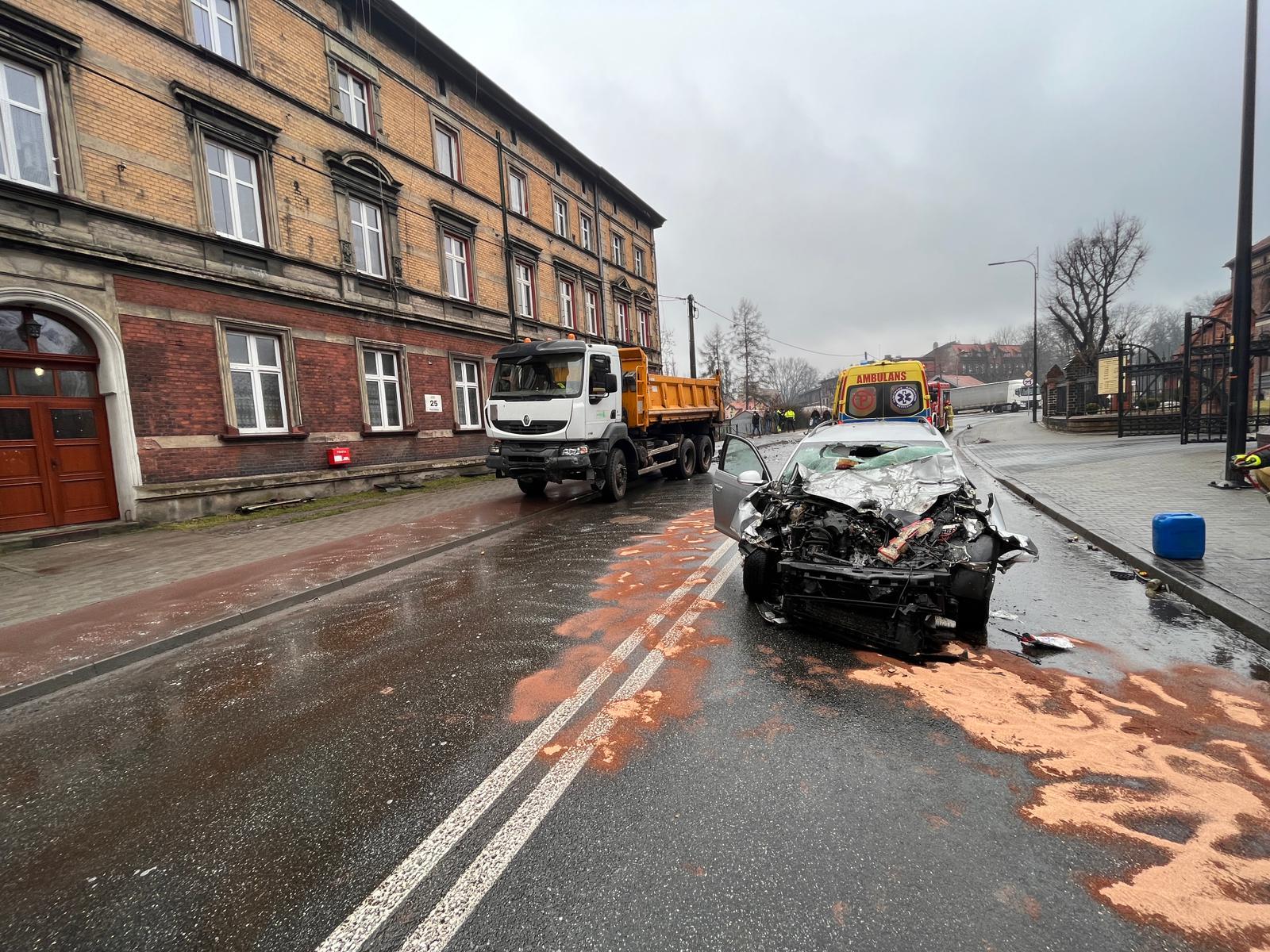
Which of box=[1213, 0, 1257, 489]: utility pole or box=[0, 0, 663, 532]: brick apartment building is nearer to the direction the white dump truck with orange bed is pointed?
the brick apartment building

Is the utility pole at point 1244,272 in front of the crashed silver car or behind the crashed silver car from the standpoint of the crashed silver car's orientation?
behind

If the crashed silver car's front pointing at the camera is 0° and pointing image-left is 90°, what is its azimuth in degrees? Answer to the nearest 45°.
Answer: approximately 0°

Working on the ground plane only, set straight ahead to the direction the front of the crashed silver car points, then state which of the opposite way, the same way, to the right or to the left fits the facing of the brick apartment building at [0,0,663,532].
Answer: to the left

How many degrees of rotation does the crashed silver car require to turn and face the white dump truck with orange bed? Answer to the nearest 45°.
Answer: approximately 135° to its right

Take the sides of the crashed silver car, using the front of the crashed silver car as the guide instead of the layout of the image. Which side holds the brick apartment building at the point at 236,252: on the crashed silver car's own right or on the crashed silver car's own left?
on the crashed silver car's own right

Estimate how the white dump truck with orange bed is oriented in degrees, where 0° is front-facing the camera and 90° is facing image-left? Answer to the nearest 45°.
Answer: approximately 45°

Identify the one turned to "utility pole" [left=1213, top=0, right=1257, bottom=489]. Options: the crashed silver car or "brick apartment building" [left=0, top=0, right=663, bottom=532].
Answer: the brick apartment building

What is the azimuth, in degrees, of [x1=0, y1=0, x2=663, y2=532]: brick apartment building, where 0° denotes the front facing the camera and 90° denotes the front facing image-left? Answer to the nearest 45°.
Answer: approximately 315°

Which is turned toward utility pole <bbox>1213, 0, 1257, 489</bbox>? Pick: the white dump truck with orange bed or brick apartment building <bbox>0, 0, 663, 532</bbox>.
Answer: the brick apartment building

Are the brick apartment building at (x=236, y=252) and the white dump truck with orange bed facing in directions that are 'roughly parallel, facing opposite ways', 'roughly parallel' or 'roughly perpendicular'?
roughly perpendicular
